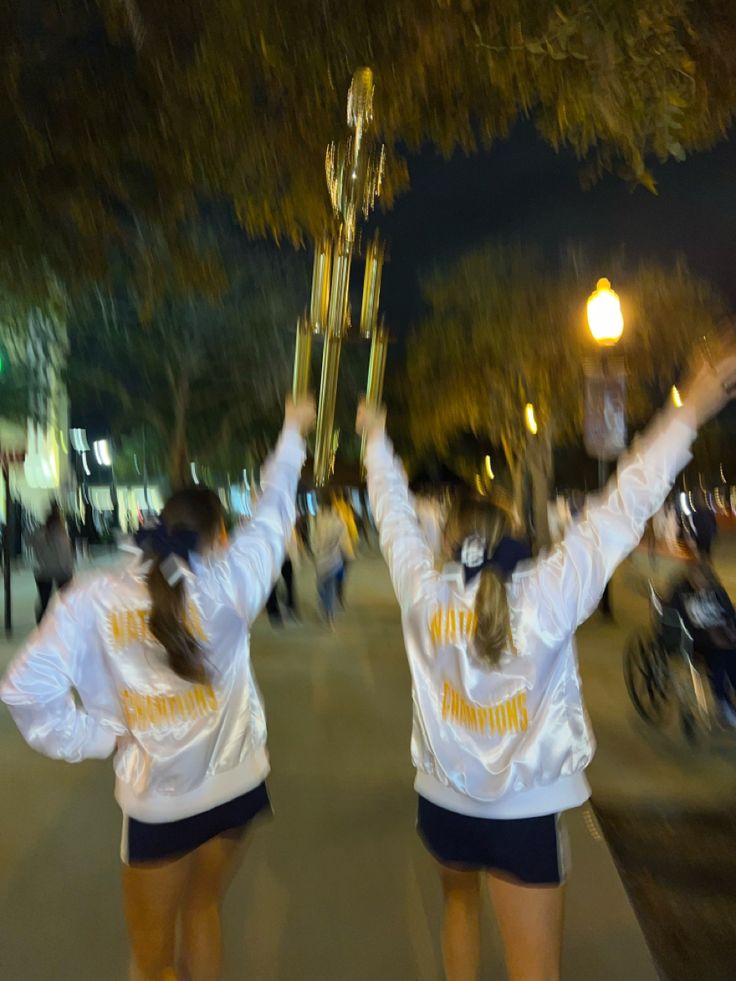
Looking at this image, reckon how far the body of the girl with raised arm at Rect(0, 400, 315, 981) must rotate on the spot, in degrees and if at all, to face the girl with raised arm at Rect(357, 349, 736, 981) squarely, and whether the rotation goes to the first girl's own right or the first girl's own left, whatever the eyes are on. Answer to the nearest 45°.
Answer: approximately 135° to the first girl's own right

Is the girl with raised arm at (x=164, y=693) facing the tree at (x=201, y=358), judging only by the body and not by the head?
yes

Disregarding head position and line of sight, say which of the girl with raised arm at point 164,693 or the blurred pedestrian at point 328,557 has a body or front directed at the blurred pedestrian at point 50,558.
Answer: the girl with raised arm

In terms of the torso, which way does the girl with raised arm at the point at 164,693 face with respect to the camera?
away from the camera

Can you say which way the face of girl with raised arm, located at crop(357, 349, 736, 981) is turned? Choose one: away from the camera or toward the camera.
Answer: away from the camera

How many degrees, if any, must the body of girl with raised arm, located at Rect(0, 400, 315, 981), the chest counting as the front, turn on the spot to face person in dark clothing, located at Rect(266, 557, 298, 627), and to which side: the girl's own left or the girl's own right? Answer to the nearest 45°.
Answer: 0° — they already face them

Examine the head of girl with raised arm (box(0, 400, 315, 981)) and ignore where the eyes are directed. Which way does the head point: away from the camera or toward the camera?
away from the camera

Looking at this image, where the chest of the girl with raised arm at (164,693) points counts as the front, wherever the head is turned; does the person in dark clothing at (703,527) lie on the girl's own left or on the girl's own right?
on the girl's own right
